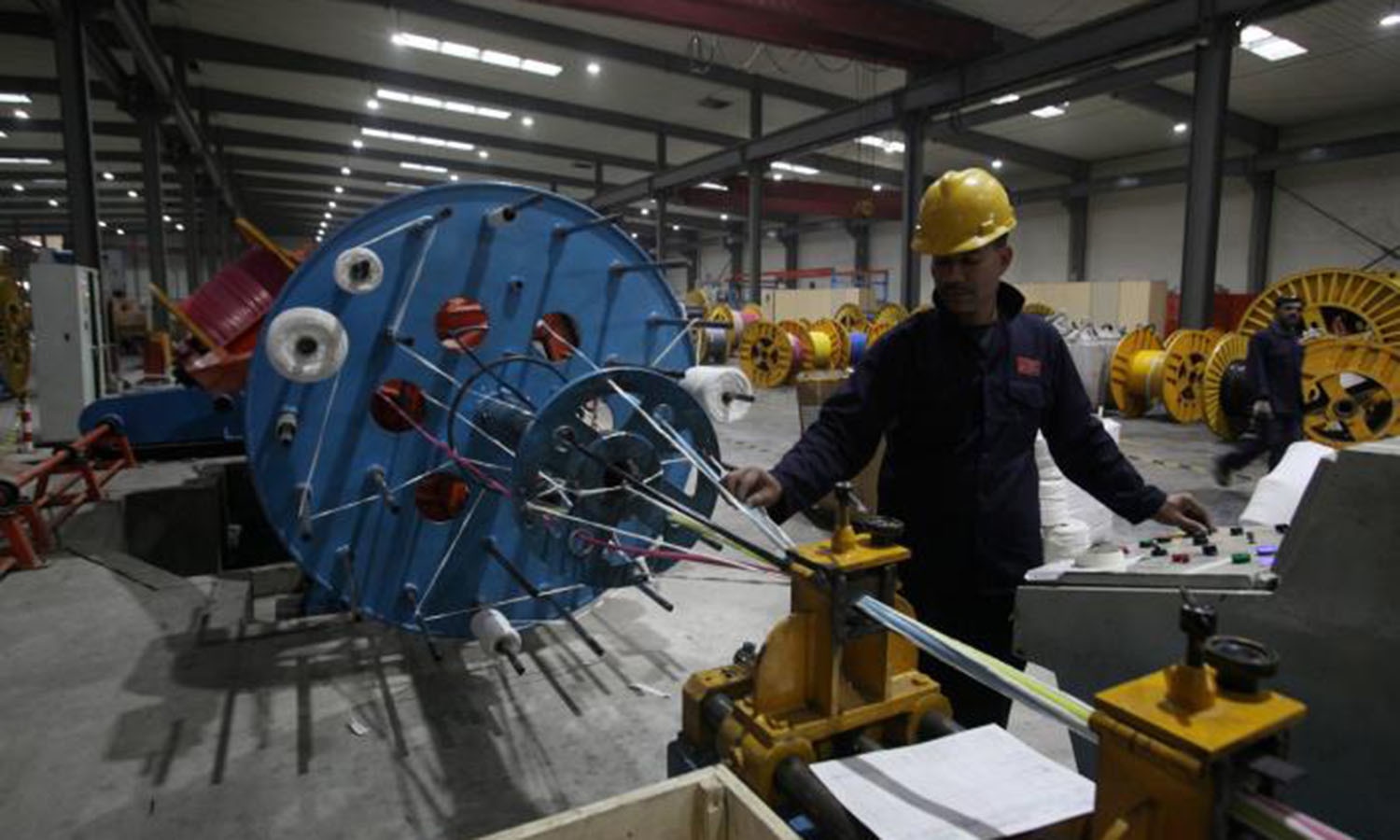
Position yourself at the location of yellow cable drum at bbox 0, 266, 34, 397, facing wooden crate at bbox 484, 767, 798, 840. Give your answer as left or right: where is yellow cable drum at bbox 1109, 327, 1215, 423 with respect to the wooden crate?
left

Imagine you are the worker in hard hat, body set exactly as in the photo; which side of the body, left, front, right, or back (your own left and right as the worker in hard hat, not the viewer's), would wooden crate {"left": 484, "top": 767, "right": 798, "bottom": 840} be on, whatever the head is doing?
front

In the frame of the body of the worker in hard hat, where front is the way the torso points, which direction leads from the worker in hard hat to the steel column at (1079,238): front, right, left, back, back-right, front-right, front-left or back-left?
back

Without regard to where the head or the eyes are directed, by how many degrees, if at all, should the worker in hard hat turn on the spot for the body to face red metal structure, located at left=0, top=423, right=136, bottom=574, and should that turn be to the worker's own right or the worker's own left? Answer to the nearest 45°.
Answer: approximately 90° to the worker's own right

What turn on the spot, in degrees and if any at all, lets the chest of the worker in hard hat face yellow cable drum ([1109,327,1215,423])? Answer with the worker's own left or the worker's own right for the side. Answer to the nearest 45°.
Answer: approximately 180°

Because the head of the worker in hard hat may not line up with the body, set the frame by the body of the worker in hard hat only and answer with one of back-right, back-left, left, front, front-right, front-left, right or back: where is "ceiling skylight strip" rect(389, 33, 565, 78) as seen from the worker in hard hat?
back-right

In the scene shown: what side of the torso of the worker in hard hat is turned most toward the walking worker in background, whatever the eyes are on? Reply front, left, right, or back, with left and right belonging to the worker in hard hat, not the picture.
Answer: back

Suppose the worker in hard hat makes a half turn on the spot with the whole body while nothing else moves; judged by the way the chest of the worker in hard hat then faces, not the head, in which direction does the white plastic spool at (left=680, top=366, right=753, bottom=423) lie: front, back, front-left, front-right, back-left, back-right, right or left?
left

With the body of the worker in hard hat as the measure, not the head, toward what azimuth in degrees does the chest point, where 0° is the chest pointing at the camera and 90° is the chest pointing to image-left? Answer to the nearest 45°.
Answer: approximately 0°

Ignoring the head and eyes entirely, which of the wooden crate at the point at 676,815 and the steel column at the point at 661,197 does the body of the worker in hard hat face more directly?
the wooden crate

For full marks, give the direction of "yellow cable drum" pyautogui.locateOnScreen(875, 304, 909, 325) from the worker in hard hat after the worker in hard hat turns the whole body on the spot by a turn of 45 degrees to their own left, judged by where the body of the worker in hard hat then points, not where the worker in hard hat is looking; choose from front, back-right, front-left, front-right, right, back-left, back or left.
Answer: back-left
